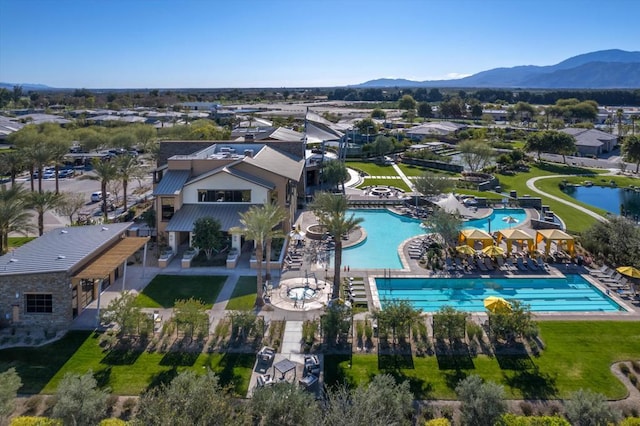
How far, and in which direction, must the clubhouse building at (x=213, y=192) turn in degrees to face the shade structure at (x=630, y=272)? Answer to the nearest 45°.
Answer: approximately 45° to its left

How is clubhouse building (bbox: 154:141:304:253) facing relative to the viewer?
toward the camera

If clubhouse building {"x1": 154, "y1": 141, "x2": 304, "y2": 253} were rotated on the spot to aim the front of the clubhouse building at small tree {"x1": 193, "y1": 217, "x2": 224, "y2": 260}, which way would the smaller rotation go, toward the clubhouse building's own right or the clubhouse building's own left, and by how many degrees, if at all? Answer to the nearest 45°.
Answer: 0° — it already faces it

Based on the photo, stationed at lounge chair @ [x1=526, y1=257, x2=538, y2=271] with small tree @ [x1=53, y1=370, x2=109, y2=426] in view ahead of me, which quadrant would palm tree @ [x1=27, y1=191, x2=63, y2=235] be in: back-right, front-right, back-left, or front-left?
front-right

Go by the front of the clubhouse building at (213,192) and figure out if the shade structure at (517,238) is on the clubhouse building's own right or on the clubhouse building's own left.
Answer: on the clubhouse building's own left

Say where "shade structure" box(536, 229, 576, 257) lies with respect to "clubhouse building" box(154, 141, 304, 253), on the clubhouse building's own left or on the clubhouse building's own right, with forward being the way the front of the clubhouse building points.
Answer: on the clubhouse building's own left

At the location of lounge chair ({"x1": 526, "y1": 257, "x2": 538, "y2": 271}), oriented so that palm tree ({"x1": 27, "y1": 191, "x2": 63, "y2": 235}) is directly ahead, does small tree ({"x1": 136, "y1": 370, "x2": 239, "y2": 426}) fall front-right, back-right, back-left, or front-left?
front-left

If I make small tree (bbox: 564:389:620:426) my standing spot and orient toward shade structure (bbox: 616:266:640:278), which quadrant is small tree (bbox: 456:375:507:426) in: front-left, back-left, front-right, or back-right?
back-left

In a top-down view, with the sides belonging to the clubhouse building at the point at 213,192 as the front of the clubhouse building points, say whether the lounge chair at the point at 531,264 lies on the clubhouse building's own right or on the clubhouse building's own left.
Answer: on the clubhouse building's own left

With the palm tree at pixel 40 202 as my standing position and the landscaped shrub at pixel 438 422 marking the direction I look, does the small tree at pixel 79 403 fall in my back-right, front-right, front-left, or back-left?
front-right

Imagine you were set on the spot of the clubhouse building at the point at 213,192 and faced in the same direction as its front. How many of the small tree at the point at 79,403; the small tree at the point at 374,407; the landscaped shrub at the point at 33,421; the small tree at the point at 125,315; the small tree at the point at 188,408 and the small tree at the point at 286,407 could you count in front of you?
6

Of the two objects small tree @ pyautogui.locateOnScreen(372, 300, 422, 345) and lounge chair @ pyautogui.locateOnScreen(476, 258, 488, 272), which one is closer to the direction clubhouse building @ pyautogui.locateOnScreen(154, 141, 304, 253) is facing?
the small tree

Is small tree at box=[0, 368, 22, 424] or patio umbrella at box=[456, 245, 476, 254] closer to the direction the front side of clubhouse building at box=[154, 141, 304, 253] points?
the small tree

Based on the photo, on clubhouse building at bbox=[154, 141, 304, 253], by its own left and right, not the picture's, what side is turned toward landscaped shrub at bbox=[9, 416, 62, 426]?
front

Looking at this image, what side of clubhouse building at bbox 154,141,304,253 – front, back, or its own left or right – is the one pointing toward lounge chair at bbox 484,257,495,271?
left

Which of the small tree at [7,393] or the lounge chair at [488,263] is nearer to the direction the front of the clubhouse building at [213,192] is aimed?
the small tree
